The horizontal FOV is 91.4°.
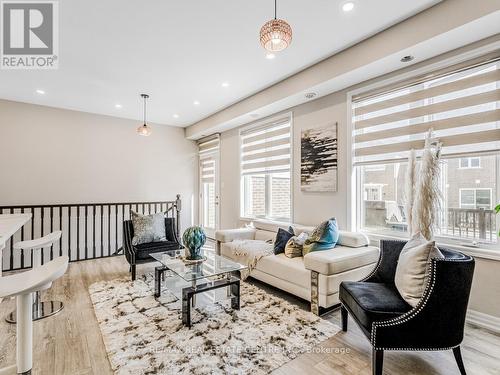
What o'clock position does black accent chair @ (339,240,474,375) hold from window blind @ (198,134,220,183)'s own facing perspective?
The black accent chair is roughly at 10 o'clock from the window blind.

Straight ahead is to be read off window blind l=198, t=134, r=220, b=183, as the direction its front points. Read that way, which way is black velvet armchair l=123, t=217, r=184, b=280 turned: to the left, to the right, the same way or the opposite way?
to the left

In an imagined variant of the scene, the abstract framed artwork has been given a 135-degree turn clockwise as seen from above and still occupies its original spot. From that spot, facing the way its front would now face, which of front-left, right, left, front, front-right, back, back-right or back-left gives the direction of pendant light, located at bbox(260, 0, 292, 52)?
back

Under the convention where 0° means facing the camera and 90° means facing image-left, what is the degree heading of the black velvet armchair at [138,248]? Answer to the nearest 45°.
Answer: approximately 315°

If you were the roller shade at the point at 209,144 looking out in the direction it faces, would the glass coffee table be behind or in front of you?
in front

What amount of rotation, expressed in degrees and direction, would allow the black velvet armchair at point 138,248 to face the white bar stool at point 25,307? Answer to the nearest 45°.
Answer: approximately 45° to its right

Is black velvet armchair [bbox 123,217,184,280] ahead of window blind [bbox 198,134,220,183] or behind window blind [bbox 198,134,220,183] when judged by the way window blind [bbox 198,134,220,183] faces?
ahead

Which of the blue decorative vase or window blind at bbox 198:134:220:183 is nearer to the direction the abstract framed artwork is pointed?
the blue decorative vase

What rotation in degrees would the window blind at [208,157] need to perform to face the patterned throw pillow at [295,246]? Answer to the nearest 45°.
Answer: approximately 45° to its left

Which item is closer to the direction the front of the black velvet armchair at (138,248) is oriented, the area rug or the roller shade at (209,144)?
the area rug

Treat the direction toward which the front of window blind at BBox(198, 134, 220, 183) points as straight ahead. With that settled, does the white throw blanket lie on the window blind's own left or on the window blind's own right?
on the window blind's own left
